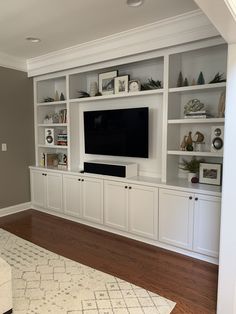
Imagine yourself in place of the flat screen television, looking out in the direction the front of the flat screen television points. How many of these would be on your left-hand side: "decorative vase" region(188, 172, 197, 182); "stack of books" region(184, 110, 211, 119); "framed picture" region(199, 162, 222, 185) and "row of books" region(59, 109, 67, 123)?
3

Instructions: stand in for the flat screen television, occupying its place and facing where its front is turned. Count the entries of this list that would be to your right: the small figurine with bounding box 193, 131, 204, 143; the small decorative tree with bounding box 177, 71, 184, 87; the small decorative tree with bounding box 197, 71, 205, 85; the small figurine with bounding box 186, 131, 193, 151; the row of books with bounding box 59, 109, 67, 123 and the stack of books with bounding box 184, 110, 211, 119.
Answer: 1

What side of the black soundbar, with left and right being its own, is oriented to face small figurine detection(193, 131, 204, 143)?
left

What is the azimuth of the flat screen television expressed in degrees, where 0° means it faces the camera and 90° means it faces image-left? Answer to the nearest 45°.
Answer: approximately 45°

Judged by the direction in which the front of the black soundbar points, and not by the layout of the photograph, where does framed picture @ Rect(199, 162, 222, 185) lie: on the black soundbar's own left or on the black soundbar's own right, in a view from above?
on the black soundbar's own left

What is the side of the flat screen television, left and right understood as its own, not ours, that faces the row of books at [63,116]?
right

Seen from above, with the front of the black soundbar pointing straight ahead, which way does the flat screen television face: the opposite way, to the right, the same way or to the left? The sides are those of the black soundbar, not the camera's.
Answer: the same way

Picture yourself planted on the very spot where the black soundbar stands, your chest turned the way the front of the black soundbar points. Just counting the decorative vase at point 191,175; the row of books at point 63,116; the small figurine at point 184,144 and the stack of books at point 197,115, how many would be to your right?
1

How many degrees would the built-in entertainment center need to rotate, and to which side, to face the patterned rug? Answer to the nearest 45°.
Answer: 0° — it already faces it

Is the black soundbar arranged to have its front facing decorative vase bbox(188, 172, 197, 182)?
no

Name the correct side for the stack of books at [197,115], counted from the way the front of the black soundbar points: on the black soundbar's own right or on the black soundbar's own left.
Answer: on the black soundbar's own left

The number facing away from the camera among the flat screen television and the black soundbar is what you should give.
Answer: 0

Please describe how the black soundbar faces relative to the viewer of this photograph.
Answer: facing the viewer and to the left of the viewer

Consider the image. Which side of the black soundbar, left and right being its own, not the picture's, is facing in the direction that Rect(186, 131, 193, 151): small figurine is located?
left

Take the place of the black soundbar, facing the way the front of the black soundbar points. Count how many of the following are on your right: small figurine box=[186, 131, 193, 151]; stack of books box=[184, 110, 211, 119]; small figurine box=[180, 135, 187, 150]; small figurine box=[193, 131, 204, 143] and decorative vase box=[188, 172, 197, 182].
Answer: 0
